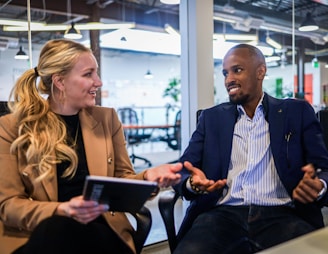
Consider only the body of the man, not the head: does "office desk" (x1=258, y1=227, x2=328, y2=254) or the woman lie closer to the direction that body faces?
the office desk

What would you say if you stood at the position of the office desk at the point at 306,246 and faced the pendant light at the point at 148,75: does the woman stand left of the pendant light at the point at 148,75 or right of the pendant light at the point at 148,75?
left

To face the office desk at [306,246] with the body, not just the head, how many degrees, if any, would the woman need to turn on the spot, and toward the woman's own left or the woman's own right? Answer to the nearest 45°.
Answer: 0° — they already face it

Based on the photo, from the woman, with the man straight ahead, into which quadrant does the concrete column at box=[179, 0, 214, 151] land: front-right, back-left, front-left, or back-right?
front-left

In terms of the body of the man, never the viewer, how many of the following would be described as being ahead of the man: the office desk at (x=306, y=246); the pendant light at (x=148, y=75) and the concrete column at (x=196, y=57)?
1

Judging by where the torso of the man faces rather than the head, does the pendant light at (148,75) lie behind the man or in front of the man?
behind

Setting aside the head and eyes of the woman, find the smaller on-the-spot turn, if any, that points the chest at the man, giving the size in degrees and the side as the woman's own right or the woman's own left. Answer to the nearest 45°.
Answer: approximately 45° to the woman's own left

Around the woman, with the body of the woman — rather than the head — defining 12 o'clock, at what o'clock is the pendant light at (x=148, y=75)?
The pendant light is roughly at 8 o'clock from the woman.

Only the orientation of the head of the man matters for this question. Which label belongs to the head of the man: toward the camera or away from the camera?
toward the camera

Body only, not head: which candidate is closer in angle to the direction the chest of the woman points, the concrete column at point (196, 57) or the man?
the man

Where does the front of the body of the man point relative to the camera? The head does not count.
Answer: toward the camera

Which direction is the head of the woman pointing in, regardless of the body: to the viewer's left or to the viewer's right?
to the viewer's right

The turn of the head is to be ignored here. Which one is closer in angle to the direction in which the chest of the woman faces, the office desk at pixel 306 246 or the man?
the office desk

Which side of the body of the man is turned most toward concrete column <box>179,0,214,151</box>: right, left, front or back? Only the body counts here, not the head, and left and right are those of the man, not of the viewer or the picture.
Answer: back

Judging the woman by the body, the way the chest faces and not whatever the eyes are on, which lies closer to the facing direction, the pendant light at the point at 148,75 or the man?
the man

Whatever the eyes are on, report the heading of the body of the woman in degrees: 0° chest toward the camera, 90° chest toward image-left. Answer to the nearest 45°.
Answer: approximately 315°
